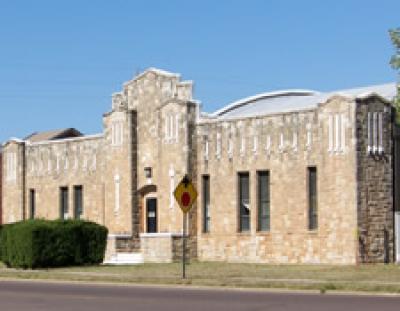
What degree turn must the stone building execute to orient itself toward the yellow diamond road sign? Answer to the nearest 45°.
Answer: approximately 45° to its left

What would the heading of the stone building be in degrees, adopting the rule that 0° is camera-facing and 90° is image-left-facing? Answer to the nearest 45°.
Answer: approximately 45°

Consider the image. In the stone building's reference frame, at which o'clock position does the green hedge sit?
The green hedge is roughly at 1 o'clock from the stone building.
